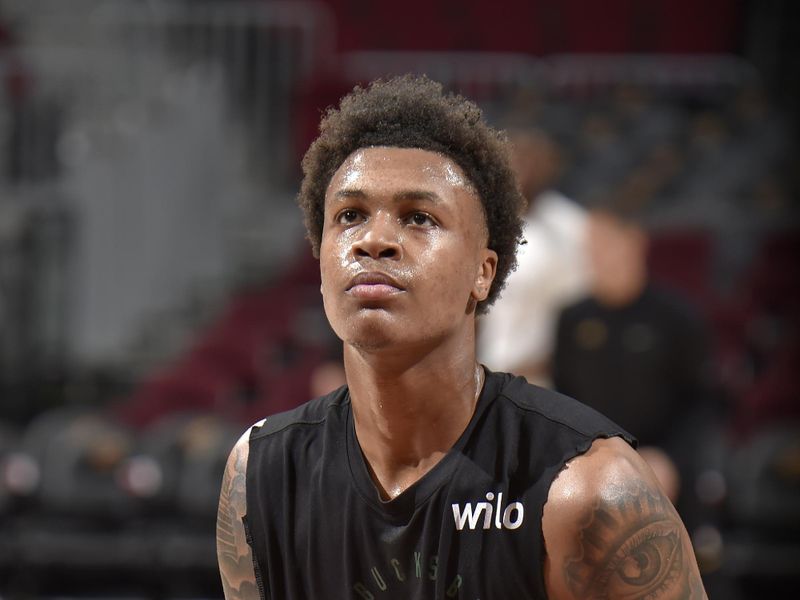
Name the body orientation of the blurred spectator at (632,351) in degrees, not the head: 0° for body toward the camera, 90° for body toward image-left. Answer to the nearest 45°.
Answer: approximately 45°
